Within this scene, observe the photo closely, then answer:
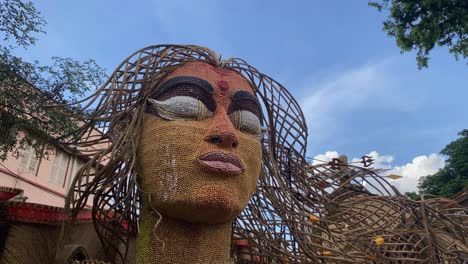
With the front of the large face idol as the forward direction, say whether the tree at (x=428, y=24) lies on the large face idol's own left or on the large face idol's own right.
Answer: on the large face idol's own left

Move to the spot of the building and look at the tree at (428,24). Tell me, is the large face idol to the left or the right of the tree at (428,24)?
right

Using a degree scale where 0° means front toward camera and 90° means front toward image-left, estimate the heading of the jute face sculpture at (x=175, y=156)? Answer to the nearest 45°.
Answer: approximately 315°

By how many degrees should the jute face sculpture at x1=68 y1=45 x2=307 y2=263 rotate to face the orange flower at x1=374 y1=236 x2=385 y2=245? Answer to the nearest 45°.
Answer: approximately 45° to its left

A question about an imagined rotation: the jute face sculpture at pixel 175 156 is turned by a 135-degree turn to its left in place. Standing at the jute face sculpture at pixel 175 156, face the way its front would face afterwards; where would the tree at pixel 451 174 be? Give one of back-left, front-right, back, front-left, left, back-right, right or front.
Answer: front-right

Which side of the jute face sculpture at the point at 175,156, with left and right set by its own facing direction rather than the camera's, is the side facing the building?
back

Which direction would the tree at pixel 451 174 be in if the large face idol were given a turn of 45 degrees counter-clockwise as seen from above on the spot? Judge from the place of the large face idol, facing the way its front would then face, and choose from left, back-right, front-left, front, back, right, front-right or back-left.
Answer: front-left
